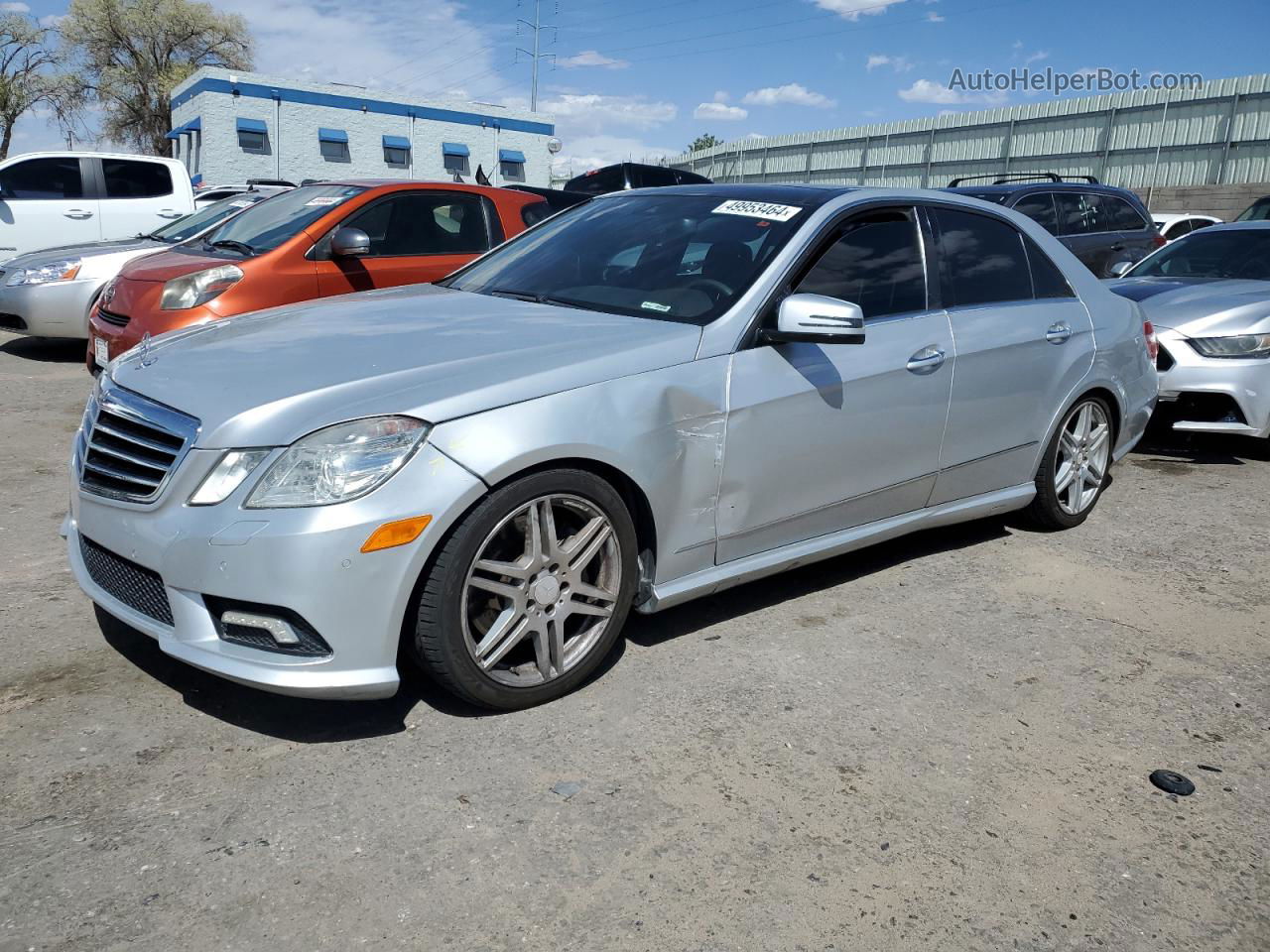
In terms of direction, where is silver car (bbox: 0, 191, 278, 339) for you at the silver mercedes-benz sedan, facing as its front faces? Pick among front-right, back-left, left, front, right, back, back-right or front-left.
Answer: right

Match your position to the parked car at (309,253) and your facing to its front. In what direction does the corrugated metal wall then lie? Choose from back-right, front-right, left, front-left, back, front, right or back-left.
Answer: back

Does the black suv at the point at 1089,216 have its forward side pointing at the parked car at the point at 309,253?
yes

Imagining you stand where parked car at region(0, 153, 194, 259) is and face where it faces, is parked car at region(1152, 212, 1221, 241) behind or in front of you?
behind

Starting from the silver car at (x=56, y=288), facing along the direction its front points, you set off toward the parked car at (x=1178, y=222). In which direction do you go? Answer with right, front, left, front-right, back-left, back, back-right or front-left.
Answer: back-left

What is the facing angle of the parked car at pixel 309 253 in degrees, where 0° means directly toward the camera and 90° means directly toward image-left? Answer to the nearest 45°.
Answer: approximately 45°

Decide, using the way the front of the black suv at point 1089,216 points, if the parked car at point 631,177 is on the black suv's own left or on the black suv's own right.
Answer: on the black suv's own right

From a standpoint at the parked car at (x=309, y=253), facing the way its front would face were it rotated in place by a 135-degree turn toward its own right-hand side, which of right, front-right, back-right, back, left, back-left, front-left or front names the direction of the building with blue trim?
front

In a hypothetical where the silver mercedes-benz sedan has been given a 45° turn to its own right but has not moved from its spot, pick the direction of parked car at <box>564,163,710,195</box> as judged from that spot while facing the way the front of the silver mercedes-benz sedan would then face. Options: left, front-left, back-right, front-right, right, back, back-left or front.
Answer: right
